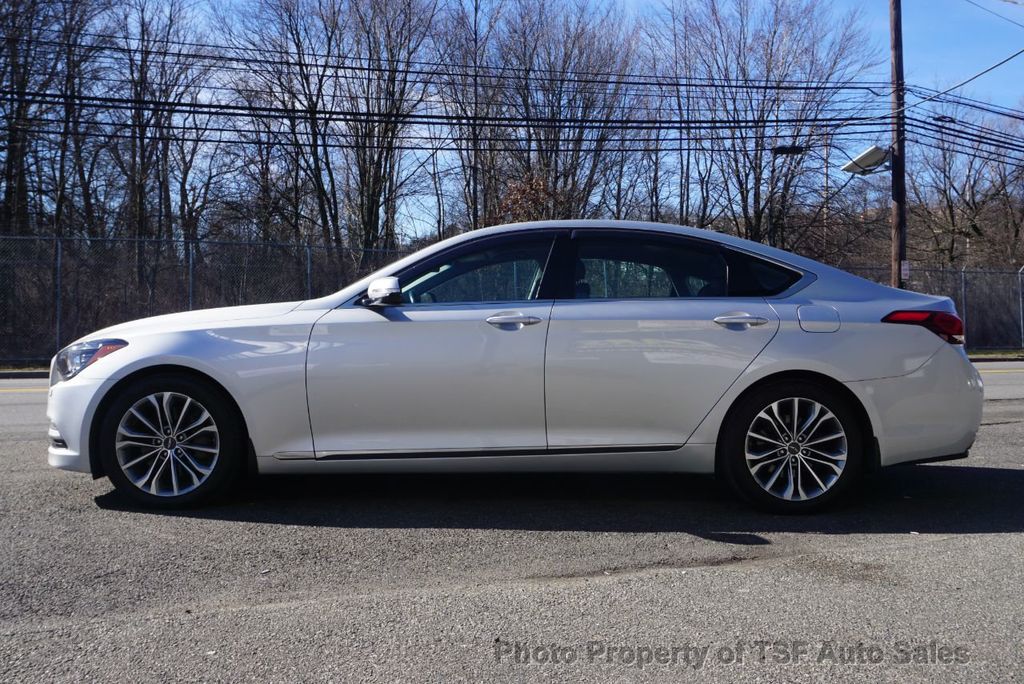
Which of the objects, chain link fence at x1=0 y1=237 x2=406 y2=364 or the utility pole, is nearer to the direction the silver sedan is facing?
the chain link fence

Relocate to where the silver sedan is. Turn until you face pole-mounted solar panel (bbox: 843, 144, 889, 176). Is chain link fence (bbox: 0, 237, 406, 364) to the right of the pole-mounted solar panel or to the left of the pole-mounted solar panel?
left

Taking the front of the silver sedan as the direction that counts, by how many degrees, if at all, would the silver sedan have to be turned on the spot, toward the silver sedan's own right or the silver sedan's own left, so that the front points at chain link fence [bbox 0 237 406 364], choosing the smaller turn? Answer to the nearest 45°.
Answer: approximately 45° to the silver sedan's own right

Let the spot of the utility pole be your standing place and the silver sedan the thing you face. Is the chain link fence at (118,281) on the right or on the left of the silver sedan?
right

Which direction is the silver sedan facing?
to the viewer's left

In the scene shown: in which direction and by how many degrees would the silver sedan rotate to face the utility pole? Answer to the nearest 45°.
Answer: approximately 135° to its right

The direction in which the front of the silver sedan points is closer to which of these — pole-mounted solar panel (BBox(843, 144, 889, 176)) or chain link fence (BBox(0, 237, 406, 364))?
the chain link fence

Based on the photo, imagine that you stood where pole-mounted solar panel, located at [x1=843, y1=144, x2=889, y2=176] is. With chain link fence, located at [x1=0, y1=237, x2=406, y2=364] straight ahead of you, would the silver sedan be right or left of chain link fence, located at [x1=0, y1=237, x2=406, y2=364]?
left

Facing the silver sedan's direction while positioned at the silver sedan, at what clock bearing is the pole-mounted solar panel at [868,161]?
The pole-mounted solar panel is roughly at 4 o'clock from the silver sedan.
